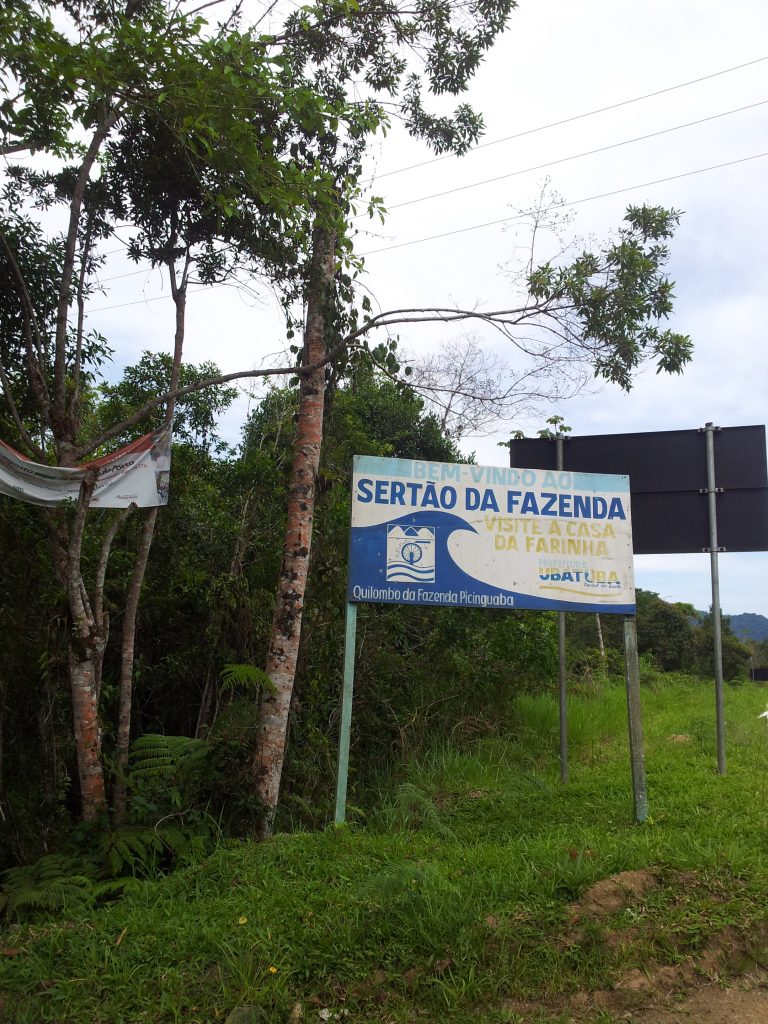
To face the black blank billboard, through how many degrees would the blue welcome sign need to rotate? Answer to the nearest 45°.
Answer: approximately 135° to its left

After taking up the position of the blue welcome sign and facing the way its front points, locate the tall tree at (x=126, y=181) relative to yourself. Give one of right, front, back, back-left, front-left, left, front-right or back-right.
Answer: right

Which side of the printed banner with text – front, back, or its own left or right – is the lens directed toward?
front

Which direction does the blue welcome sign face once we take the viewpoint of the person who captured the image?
facing the viewer

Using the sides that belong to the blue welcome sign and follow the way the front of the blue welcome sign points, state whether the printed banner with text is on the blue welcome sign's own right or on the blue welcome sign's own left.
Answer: on the blue welcome sign's own right

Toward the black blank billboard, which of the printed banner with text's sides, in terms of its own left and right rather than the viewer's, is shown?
left

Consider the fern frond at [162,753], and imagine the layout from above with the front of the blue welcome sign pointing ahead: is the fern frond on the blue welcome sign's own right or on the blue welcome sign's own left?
on the blue welcome sign's own right

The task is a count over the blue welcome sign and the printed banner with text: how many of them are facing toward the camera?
2

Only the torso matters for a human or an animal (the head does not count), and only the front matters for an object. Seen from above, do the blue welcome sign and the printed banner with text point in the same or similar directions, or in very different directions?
same or similar directions

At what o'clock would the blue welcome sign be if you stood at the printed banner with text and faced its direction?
The blue welcome sign is roughly at 10 o'clock from the printed banner with text.
